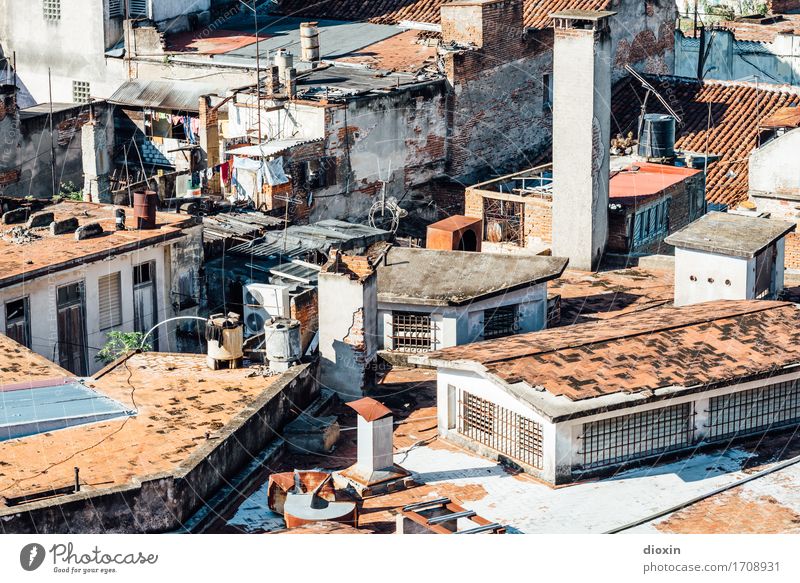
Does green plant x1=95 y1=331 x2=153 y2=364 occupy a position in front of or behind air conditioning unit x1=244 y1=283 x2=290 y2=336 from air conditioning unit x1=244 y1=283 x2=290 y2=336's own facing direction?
in front

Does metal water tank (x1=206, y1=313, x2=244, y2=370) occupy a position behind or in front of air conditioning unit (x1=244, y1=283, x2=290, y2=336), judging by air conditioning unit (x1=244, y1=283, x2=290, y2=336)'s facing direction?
in front

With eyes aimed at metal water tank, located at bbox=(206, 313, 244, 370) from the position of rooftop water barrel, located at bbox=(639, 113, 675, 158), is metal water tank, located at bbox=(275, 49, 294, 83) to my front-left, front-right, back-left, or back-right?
front-right

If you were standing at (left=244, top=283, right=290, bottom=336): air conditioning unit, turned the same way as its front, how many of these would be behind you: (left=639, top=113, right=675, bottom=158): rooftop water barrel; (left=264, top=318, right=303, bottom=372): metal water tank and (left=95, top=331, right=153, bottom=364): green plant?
1

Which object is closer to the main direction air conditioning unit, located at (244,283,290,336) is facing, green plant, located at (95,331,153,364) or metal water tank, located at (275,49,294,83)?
the green plant

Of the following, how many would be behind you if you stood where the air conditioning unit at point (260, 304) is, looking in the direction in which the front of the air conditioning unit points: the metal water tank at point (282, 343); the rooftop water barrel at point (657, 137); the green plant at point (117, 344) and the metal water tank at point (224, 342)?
1

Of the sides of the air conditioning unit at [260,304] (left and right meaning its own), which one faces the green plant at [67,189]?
right

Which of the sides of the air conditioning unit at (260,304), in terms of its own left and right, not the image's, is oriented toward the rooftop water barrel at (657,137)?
back

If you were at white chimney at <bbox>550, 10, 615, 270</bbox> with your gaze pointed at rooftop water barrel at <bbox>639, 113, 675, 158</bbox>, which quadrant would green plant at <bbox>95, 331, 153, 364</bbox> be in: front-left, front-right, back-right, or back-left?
back-left

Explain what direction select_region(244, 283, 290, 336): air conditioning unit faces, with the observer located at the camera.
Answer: facing the viewer and to the left of the viewer

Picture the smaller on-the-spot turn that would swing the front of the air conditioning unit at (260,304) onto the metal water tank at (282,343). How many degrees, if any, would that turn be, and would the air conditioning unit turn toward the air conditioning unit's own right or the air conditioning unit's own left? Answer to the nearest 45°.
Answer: approximately 45° to the air conditioning unit's own left

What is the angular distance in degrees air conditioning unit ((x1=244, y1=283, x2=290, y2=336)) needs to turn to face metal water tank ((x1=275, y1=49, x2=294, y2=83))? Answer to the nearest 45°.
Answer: approximately 135° to its right

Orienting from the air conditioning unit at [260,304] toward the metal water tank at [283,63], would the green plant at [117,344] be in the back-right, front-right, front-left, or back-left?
back-left
